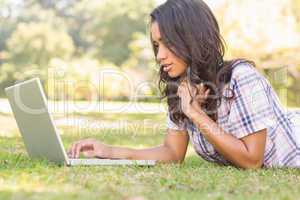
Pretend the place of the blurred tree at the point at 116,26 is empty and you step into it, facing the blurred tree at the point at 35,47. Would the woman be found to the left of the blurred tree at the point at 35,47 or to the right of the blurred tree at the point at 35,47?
left

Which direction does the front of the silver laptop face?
to the viewer's right

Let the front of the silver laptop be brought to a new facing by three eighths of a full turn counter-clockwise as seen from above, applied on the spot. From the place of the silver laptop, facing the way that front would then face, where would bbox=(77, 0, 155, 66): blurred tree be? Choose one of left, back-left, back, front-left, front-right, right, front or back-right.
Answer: front-right

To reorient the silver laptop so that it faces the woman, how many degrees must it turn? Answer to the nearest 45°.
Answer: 0° — it already faces them

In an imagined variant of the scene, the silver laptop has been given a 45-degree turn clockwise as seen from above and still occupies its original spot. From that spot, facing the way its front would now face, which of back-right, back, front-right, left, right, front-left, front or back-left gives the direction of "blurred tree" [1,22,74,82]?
back-left
